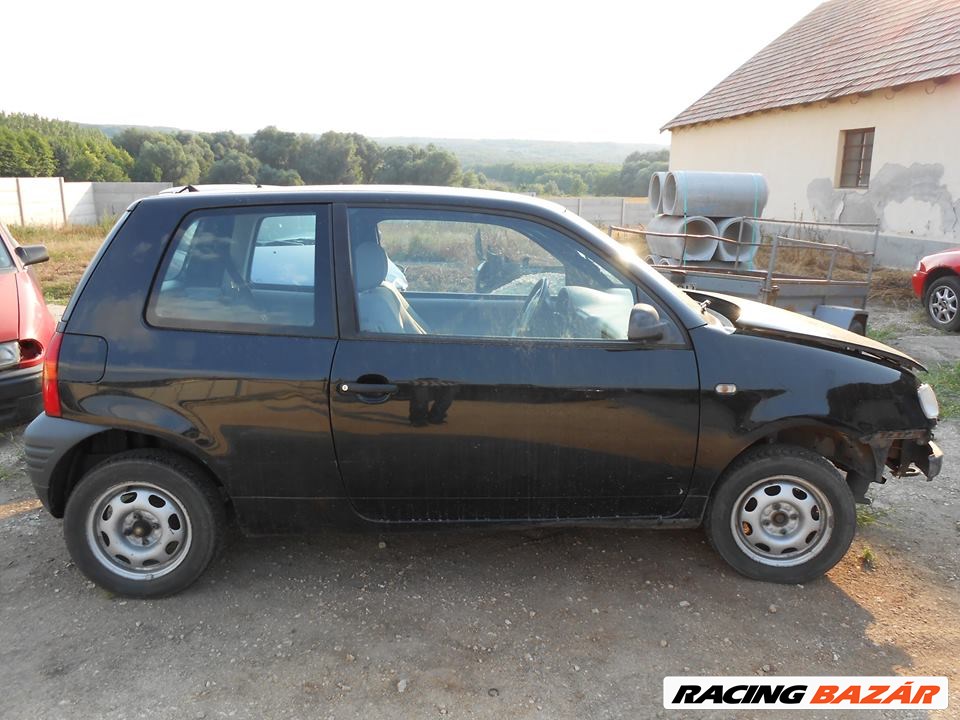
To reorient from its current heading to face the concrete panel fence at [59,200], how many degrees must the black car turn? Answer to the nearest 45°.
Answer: approximately 135° to its left

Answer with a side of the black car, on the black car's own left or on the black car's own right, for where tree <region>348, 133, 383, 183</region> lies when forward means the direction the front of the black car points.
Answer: on the black car's own left

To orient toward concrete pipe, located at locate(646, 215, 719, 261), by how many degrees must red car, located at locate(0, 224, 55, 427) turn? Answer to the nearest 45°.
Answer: approximately 90° to its left

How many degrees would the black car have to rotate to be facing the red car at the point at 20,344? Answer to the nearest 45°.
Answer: approximately 135° to its left

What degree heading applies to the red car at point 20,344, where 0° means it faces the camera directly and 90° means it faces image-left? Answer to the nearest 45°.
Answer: approximately 0°

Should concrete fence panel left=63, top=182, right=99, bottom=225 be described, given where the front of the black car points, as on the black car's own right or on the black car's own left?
on the black car's own left

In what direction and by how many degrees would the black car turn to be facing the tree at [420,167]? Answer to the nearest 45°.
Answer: approximately 90° to its left

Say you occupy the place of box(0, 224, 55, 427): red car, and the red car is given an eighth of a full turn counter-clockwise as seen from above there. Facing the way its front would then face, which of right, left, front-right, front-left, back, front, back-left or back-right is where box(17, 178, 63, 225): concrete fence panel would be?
back-left

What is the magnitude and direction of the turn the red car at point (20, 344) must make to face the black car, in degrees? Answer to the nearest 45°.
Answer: approximately 45° to its left

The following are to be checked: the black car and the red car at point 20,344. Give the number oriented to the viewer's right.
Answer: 1

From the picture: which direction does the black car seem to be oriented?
to the viewer's right
